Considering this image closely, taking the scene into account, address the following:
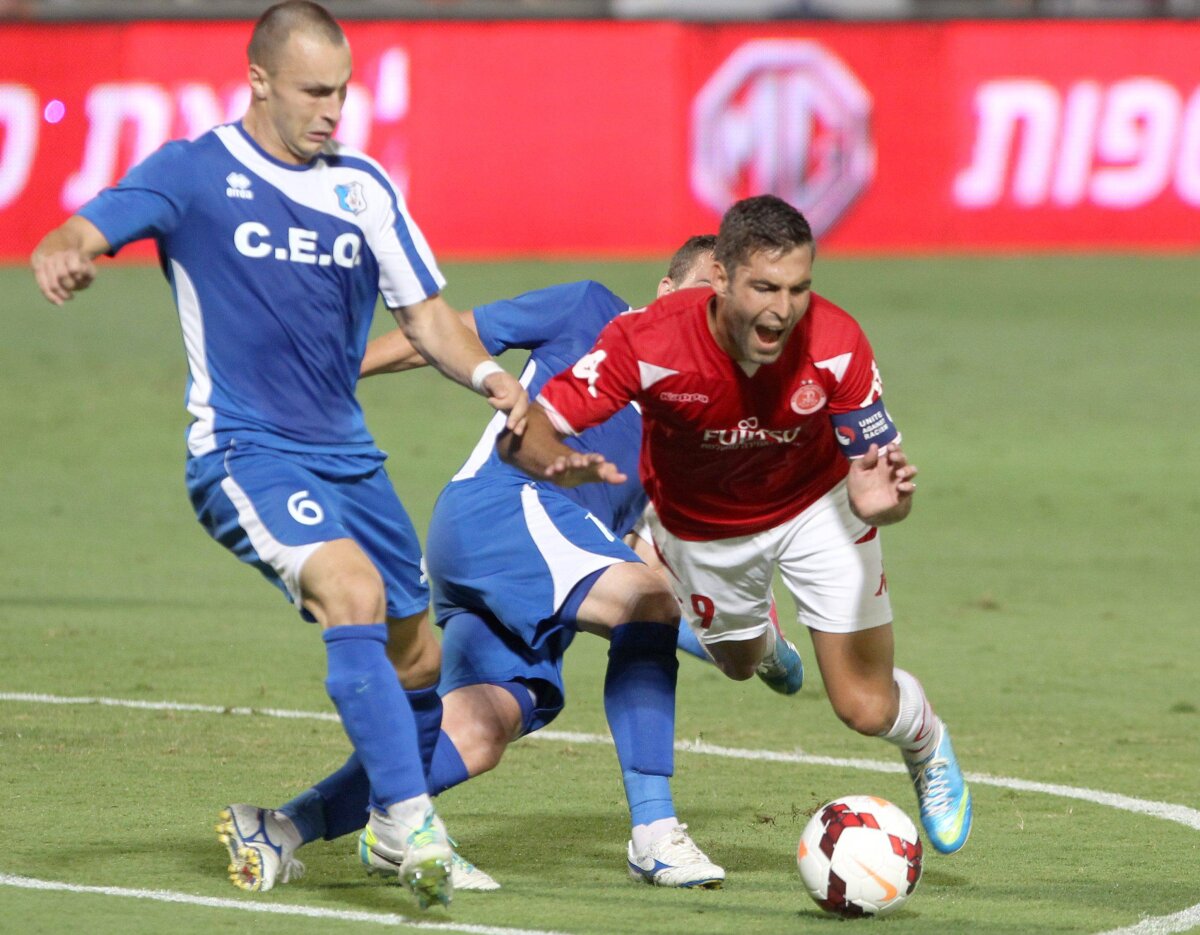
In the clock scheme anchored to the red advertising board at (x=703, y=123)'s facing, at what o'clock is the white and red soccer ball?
The white and red soccer ball is roughly at 12 o'clock from the red advertising board.

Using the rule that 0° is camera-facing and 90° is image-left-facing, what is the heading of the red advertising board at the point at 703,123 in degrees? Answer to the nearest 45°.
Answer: approximately 0°

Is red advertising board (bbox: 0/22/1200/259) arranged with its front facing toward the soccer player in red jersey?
yes

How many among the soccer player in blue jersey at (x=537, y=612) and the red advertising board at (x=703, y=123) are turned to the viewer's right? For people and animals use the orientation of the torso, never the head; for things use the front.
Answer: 1

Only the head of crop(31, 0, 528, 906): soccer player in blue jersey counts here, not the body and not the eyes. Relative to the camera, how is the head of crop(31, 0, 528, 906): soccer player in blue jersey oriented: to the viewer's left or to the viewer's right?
to the viewer's right

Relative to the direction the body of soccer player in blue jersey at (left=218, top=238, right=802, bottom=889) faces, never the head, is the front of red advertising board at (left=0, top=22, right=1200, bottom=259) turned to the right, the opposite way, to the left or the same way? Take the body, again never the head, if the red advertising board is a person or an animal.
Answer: to the right

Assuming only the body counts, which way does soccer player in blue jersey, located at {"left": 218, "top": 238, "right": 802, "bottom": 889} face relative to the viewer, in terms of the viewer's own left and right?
facing to the right of the viewer
